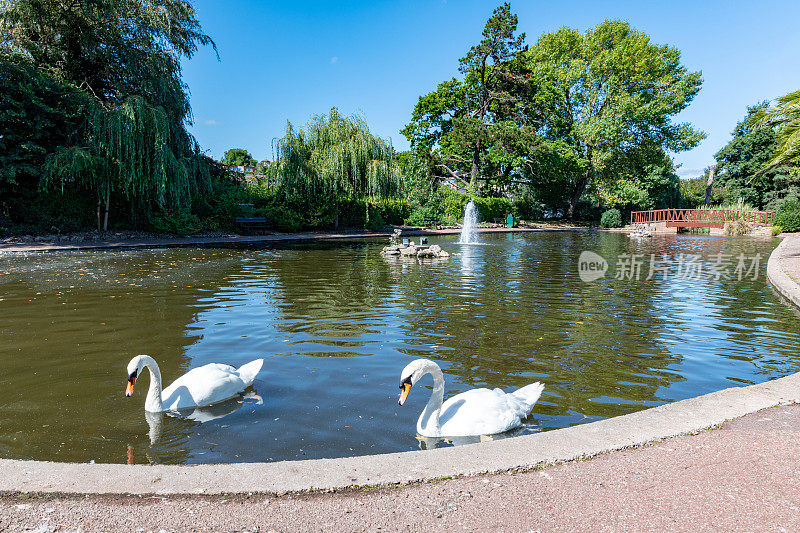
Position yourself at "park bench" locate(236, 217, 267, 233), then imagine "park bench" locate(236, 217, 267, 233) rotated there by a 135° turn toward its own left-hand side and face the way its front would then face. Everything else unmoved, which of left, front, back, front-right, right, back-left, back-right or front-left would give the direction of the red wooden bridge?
front-right

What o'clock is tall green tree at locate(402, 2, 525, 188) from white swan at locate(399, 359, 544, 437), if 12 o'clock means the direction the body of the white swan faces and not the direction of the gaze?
The tall green tree is roughly at 3 o'clock from the white swan.

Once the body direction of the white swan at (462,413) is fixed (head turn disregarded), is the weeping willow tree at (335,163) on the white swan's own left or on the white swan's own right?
on the white swan's own right

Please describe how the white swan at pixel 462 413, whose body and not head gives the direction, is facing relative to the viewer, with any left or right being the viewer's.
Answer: facing to the left of the viewer

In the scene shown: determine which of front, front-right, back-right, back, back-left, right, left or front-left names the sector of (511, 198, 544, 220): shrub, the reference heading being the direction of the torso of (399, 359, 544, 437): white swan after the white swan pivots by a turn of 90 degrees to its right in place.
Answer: front

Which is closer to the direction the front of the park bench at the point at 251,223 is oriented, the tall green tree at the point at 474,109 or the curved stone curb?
the curved stone curb

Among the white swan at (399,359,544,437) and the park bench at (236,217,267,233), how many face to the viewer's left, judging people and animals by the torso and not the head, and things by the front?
1

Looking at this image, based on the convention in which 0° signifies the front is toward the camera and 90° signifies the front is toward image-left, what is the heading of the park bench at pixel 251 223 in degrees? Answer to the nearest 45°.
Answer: approximately 0°

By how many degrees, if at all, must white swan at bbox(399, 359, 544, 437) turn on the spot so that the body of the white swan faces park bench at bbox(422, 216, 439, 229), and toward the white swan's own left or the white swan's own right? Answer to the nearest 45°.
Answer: approximately 90° to the white swan's own right
